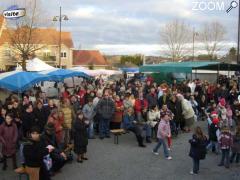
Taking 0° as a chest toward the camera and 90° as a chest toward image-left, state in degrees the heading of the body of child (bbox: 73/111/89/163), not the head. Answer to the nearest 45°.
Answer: approximately 315°

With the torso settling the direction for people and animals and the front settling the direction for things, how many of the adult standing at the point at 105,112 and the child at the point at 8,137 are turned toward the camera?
2

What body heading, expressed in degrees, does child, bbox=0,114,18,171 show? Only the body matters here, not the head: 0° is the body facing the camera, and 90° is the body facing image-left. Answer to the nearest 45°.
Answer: approximately 0°

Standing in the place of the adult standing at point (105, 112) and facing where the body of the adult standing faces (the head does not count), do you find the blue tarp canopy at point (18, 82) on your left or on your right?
on your right

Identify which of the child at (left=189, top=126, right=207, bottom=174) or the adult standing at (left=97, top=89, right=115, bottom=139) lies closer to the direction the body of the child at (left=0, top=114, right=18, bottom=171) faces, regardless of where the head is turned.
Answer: the child

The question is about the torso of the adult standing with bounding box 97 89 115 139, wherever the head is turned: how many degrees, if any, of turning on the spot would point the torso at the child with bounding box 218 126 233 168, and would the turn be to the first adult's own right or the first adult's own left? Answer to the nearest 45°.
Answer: approximately 45° to the first adult's own left
